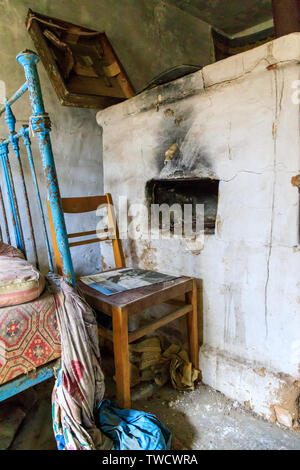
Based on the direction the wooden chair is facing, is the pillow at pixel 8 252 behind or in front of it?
behind

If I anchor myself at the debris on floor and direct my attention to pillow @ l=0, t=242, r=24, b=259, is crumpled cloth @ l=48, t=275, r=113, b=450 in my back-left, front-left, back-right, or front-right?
front-left

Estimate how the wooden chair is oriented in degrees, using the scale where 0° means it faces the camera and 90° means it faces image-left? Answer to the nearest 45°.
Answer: approximately 315°

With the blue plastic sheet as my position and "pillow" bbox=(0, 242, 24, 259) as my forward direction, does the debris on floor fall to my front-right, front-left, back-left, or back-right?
front-right
